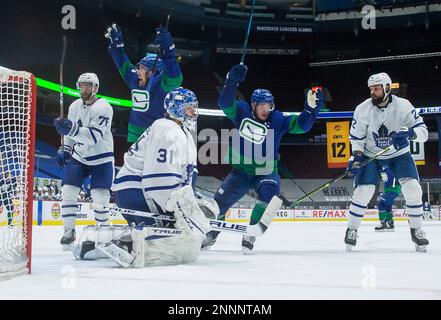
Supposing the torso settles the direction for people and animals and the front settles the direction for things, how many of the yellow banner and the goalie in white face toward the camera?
1

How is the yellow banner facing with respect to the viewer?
toward the camera

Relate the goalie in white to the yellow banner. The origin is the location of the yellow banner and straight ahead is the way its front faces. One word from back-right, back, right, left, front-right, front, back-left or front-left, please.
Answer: front
